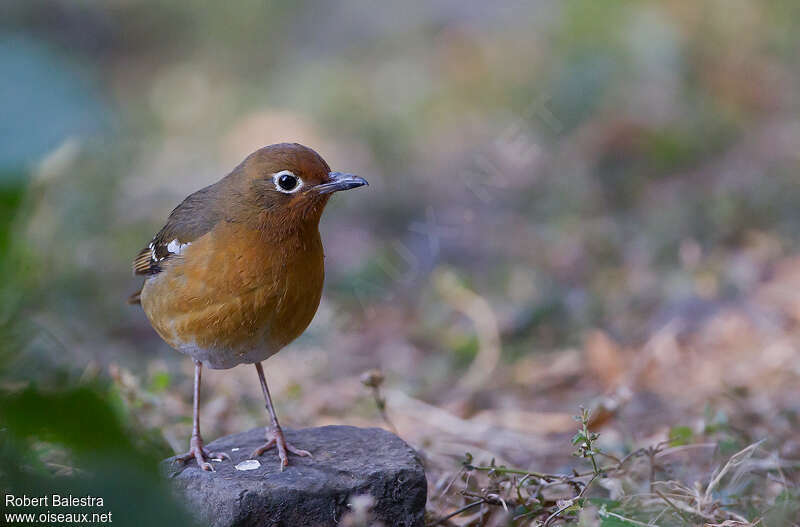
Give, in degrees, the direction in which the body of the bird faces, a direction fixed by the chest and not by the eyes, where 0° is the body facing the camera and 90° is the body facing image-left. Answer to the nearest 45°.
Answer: approximately 315°
